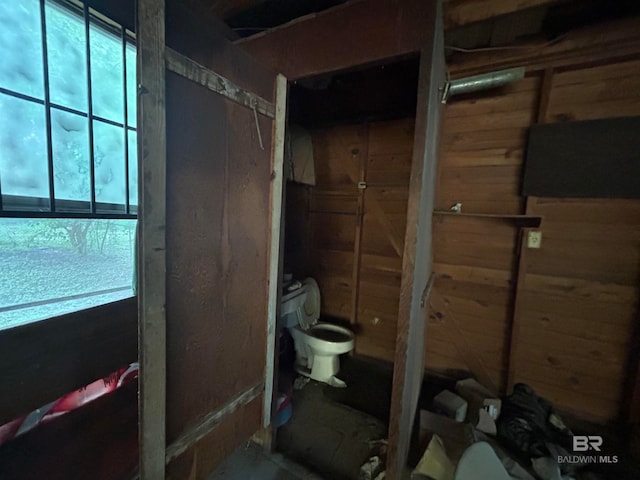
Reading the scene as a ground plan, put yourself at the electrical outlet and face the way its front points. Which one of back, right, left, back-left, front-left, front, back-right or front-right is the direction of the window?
front-right

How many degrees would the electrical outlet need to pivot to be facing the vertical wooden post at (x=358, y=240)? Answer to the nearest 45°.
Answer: approximately 90° to its right

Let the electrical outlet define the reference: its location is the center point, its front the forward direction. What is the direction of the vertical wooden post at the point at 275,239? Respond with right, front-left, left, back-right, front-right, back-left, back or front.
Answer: front-right

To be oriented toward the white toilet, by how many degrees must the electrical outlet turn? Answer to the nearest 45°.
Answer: approximately 45° to its right

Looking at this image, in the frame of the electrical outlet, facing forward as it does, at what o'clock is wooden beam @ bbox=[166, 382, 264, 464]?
The wooden beam is roughly at 1 o'clock from the electrical outlet.

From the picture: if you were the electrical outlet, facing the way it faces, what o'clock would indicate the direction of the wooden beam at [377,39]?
The wooden beam is roughly at 1 o'clock from the electrical outlet.

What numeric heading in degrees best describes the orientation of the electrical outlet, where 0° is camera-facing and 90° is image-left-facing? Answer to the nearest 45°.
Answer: approximately 0°

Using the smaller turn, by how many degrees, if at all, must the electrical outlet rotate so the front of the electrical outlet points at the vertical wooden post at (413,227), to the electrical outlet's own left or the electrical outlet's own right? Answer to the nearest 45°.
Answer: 0° — it already faces it
